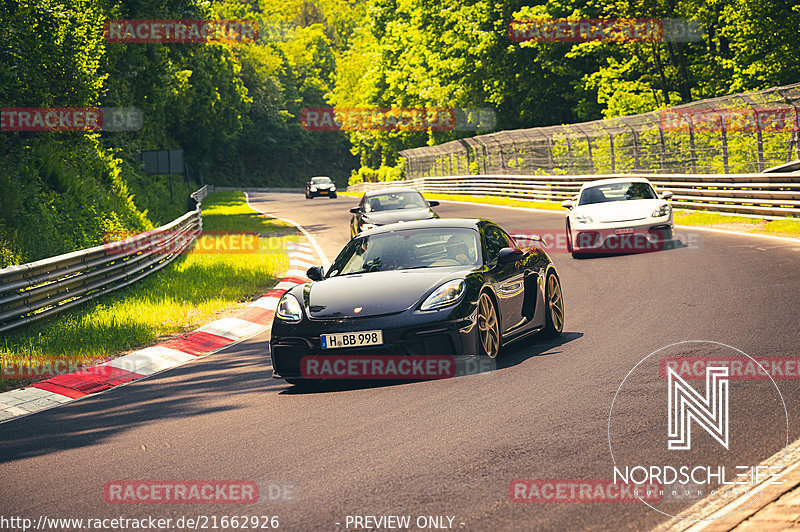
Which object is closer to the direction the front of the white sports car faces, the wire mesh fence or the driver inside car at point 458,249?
the driver inside car

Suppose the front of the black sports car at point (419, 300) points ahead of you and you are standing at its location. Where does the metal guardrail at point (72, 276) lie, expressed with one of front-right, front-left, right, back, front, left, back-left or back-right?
right

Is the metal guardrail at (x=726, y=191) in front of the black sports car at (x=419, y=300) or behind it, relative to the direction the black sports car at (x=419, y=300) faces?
behind

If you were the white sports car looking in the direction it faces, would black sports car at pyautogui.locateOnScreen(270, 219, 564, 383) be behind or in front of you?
in front

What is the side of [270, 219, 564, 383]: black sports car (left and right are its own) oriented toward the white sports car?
back

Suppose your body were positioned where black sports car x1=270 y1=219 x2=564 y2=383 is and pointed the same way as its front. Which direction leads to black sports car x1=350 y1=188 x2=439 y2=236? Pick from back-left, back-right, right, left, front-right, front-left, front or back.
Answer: back-right

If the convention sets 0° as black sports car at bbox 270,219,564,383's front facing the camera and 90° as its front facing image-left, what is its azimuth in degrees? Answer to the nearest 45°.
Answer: approximately 45°

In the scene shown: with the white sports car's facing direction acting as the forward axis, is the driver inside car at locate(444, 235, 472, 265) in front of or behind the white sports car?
in front

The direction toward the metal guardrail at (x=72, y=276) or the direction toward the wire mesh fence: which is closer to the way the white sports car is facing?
the metal guardrail

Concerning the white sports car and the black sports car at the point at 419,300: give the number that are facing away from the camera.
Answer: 0

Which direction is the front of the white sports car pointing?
toward the camera

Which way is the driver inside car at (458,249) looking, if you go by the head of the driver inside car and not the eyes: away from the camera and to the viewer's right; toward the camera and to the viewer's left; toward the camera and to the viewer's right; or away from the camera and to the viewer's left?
toward the camera and to the viewer's left

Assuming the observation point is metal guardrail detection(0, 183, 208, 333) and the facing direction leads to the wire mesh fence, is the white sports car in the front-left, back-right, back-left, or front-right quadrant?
front-right

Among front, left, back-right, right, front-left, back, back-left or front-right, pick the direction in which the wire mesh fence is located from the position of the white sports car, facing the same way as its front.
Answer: back

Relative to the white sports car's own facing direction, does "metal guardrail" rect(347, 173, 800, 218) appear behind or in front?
behind
